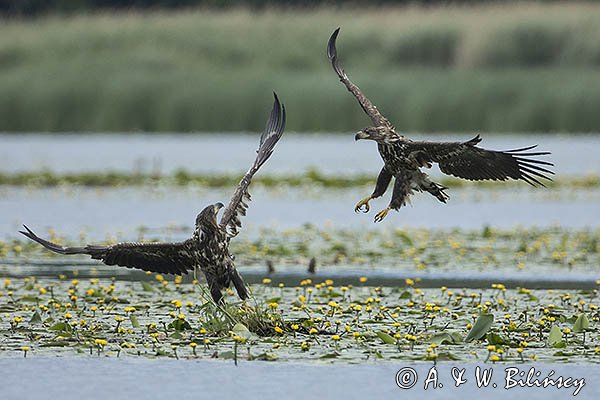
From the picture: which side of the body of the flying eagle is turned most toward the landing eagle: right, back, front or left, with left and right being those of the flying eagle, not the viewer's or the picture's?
front

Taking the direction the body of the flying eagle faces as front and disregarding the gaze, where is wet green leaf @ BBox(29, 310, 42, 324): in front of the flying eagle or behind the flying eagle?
in front
